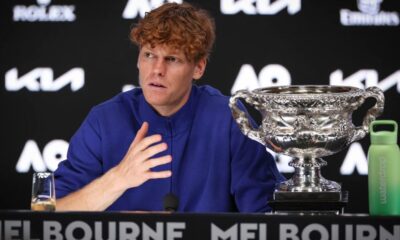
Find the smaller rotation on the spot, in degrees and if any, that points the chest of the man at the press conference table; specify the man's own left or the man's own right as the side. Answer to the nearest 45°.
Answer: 0° — they already face it

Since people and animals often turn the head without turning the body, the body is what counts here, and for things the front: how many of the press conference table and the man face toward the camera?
2

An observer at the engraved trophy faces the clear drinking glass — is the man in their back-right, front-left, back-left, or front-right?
front-right

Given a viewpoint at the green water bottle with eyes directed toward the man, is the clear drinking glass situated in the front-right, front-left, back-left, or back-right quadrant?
front-left

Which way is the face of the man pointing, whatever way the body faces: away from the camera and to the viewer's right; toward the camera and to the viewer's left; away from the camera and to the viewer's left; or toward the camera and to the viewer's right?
toward the camera and to the viewer's left

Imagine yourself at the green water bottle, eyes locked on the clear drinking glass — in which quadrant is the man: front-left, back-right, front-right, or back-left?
front-right

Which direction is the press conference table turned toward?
toward the camera

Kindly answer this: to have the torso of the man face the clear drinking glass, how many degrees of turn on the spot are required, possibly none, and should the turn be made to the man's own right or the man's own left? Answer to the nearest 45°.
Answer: approximately 45° to the man's own right
